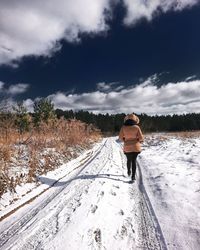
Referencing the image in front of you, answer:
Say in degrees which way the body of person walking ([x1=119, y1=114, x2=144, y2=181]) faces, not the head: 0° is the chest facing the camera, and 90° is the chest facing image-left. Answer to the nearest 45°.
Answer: approximately 180°
